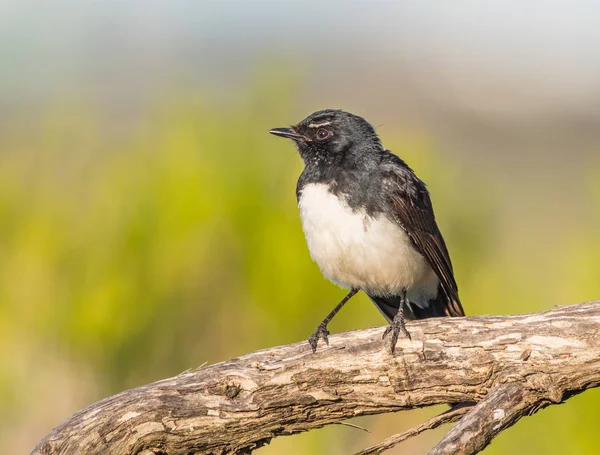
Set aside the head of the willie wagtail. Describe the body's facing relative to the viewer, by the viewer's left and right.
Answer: facing the viewer and to the left of the viewer
